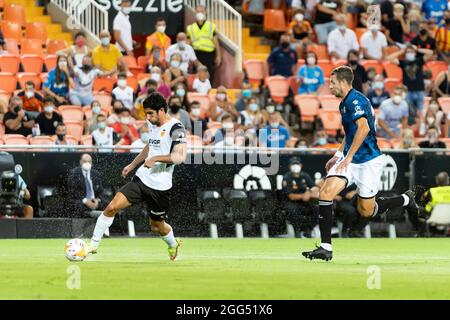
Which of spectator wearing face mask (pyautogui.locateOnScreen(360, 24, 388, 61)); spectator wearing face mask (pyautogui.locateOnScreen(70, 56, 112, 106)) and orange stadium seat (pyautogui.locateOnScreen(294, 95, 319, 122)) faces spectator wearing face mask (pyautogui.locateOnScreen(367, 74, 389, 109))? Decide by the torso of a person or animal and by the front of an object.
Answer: spectator wearing face mask (pyautogui.locateOnScreen(360, 24, 388, 61))

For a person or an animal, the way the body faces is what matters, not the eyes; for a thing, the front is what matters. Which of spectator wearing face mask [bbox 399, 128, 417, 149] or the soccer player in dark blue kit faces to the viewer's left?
the soccer player in dark blue kit

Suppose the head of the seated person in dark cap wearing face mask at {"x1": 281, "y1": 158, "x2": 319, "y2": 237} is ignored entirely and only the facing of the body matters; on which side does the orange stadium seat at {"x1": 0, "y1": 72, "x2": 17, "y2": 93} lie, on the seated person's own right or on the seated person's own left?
on the seated person's own right

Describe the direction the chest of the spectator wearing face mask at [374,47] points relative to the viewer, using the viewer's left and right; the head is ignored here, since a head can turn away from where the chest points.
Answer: facing the viewer

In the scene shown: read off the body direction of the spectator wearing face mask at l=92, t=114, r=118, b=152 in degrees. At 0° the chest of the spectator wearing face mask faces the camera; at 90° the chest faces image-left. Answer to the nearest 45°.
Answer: approximately 0°

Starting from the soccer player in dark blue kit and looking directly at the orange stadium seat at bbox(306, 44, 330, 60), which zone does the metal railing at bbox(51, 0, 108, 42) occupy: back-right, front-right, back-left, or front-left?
front-left

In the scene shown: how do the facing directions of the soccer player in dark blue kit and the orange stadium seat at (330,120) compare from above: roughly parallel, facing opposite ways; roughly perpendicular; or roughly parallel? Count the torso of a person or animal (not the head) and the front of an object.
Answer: roughly perpendicular

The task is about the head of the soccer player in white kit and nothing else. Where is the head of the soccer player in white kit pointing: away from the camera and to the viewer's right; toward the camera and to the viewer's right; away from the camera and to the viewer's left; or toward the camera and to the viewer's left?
toward the camera and to the viewer's left

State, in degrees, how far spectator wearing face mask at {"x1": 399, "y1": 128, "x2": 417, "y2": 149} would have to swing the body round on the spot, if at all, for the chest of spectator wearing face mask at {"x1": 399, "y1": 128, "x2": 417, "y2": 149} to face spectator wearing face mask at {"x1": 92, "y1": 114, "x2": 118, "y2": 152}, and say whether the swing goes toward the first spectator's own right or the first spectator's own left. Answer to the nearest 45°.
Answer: approximately 45° to the first spectator's own right

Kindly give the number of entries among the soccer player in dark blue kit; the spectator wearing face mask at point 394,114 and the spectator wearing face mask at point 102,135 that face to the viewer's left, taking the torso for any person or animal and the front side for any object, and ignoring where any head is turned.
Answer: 1

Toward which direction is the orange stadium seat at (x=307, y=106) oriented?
toward the camera

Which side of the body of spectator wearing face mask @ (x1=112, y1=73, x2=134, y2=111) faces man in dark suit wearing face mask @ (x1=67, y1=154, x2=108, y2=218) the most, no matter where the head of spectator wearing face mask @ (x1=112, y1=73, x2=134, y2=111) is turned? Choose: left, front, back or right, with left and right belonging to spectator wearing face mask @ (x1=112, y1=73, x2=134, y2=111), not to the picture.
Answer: front

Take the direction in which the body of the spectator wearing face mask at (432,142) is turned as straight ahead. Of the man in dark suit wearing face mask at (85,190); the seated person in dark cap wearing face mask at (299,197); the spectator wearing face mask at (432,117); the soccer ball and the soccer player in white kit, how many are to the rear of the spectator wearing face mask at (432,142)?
1
